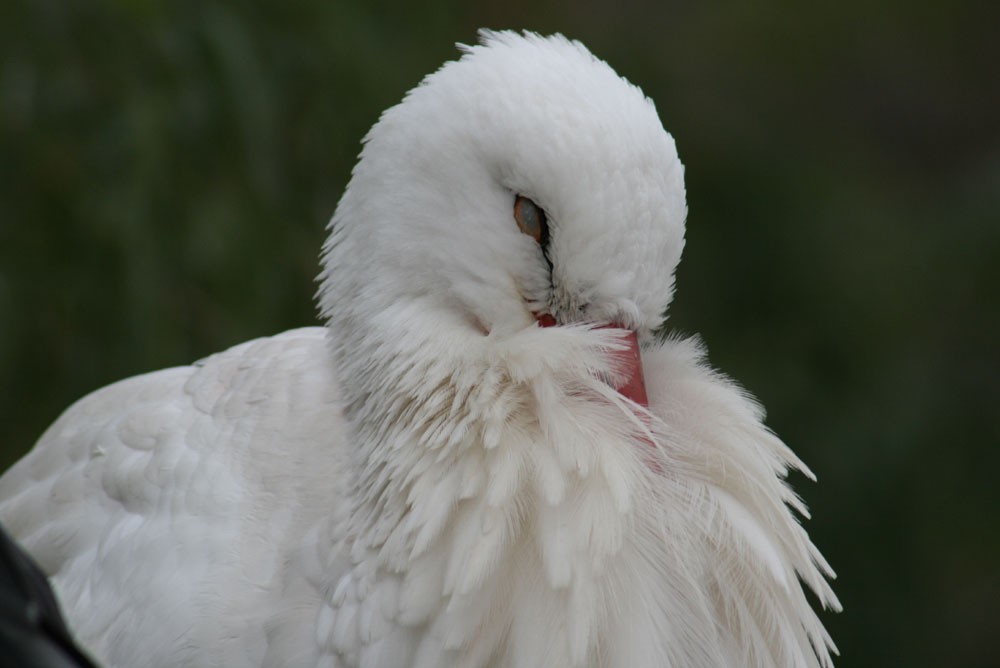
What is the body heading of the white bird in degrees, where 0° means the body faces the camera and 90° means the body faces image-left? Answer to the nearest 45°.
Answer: approximately 315°
